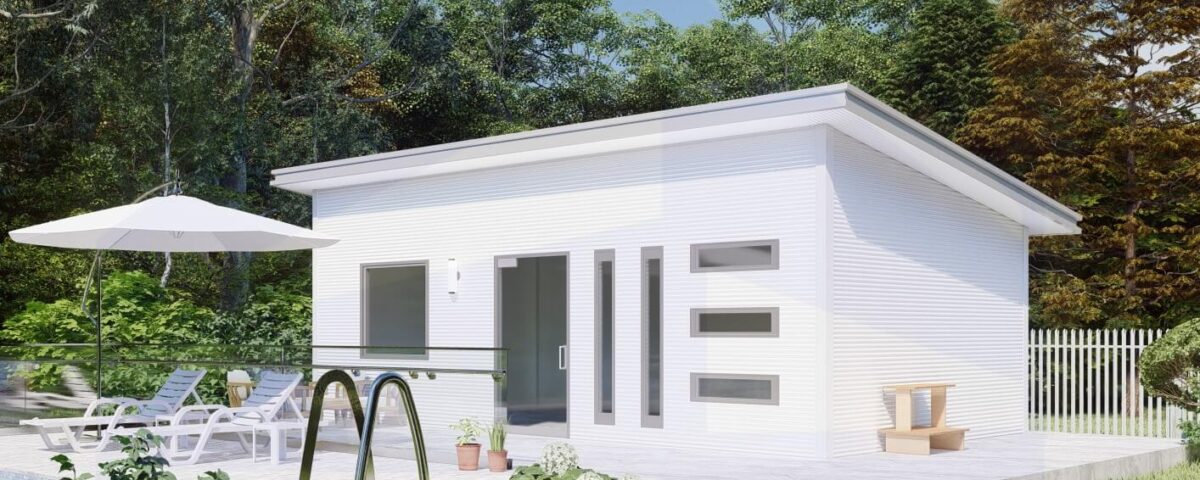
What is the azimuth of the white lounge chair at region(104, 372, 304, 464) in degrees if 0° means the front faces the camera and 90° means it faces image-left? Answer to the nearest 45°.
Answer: approximately 45°

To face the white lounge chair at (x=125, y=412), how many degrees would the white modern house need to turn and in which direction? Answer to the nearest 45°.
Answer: approximately 45° to its right

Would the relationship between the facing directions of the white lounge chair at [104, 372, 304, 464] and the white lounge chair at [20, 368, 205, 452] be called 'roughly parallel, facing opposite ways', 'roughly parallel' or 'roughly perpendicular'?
roughly parallel

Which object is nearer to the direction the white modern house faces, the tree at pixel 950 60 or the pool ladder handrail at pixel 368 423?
the pool ladder handrail

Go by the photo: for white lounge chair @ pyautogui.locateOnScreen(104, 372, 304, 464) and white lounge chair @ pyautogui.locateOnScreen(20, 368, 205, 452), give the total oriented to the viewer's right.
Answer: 0

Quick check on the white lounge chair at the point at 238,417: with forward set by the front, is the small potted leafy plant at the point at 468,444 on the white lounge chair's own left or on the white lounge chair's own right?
on the white lounge chair's own left

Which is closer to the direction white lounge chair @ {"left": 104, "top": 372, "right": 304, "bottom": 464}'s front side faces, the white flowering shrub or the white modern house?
the white flowering shrub

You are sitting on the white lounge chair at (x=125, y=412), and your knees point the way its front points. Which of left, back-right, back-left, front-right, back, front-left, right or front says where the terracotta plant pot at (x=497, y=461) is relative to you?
left

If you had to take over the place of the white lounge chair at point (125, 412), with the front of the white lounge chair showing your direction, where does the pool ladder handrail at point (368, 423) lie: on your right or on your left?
on your left

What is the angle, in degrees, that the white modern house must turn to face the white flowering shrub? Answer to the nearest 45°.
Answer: approximately 45° to its left

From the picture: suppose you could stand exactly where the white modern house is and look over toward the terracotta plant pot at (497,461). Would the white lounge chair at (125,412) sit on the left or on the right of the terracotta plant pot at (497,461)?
right
